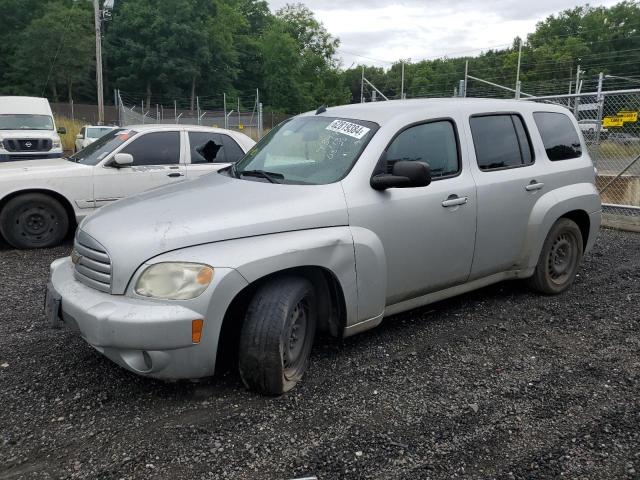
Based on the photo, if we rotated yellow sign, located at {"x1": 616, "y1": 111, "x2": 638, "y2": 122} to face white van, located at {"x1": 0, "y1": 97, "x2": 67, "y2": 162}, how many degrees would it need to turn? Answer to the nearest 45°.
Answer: approximately 90° to its right

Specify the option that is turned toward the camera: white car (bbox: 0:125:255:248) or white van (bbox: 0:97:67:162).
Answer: white van (bbox: 0:97:67:162)

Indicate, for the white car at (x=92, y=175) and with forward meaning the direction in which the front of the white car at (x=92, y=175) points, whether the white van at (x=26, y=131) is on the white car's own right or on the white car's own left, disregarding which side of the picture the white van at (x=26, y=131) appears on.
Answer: on the white car's own right

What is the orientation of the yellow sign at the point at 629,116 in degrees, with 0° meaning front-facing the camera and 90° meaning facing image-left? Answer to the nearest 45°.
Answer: approximately 0°

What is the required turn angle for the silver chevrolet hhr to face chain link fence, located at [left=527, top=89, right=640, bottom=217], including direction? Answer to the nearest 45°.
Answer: approximately 180°

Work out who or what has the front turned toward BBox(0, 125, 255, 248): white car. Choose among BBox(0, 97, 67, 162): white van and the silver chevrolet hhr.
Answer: BBox(0, 97, 67, 162): white van

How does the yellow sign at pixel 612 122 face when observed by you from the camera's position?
facing the viewer

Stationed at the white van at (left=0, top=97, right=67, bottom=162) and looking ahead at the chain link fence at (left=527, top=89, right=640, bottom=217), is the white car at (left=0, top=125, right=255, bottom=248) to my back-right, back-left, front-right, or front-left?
front-right

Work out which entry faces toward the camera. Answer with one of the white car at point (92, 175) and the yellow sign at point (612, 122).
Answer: the yellow sign

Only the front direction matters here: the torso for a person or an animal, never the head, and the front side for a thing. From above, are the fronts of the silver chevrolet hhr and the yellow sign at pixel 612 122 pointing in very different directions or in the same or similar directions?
same or similar directions

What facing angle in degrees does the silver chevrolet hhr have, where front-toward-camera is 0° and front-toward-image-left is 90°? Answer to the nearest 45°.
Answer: approximately 45°

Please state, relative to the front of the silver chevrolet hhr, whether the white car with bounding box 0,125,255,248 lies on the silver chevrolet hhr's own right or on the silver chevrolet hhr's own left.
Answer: on the silver chevrolet hhr's own right

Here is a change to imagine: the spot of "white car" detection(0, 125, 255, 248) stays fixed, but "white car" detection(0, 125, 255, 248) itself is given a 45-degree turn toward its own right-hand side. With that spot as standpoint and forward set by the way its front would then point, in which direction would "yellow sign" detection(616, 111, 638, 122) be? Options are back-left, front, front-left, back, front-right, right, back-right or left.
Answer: back-right

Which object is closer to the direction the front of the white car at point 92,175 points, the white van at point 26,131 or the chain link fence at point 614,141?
the white van

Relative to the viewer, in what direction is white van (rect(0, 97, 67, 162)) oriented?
toward the camera

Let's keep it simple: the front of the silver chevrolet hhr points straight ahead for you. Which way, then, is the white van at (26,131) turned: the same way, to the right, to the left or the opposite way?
to the left

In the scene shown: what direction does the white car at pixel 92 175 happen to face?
to the viewer's left
